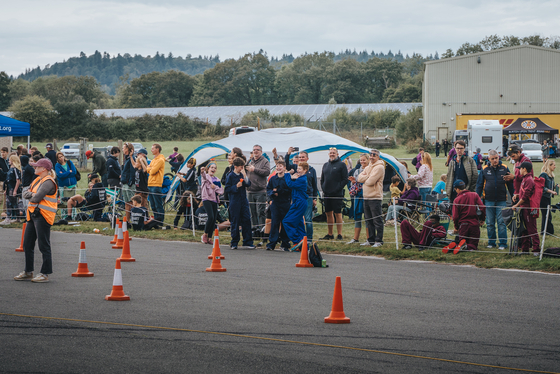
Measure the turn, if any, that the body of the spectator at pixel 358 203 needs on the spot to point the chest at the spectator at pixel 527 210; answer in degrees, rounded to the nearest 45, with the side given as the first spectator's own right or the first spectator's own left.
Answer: approximately 90° to the first spectator's own left

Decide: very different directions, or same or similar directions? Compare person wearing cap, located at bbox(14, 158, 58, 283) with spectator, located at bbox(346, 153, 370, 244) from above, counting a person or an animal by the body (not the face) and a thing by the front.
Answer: same or similar directions

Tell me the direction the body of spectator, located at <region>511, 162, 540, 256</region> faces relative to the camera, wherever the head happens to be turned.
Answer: to the viewer's left

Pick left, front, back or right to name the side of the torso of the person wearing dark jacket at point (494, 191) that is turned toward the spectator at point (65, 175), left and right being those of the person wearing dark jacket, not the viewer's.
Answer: right

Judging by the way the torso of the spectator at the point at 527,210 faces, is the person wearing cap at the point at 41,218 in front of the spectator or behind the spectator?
in front

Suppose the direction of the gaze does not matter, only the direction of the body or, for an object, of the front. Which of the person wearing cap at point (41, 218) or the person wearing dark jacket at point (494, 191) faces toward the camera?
the person wearing dark jacket at point (494, 191)

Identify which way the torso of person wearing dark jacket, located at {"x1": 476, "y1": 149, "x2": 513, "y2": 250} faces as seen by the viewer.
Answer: toward the camera

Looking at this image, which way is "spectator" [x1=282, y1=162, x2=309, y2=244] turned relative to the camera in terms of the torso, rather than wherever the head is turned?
to the viewer's left

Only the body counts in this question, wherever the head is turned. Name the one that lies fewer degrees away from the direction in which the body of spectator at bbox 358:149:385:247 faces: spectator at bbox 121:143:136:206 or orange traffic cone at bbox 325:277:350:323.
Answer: the orange traffic cone

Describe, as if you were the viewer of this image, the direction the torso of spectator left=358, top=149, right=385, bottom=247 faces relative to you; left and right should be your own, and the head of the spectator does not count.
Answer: facing the viewer and to the left of the viewer
